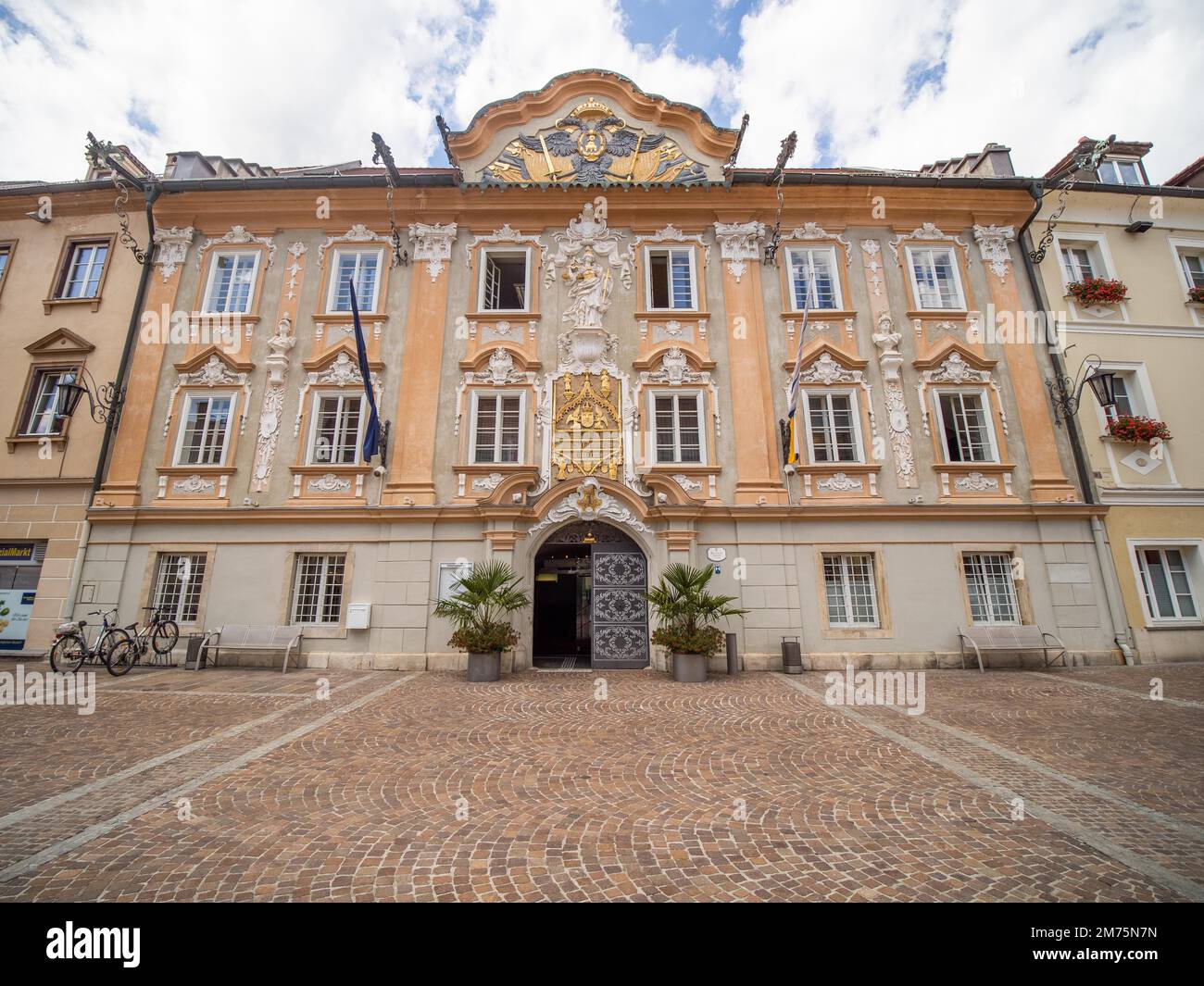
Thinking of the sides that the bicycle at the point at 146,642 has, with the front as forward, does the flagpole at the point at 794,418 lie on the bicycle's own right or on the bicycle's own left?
on the bicycle's own right

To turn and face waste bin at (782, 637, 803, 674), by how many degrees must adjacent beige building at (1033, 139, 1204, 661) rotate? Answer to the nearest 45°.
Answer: approximately 45° to its right

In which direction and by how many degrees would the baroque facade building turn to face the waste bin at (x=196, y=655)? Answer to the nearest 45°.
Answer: approximately 90° to its right

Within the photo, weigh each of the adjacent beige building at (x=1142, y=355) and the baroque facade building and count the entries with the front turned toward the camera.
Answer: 2

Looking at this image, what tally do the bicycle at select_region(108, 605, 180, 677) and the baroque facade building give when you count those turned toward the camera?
1

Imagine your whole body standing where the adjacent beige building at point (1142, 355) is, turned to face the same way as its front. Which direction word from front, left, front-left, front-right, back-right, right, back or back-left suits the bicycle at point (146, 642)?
front-right

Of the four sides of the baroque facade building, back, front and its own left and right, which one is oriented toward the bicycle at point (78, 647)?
right

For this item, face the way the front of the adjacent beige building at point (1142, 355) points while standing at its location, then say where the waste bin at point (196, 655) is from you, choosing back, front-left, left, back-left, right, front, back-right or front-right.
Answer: front-right
